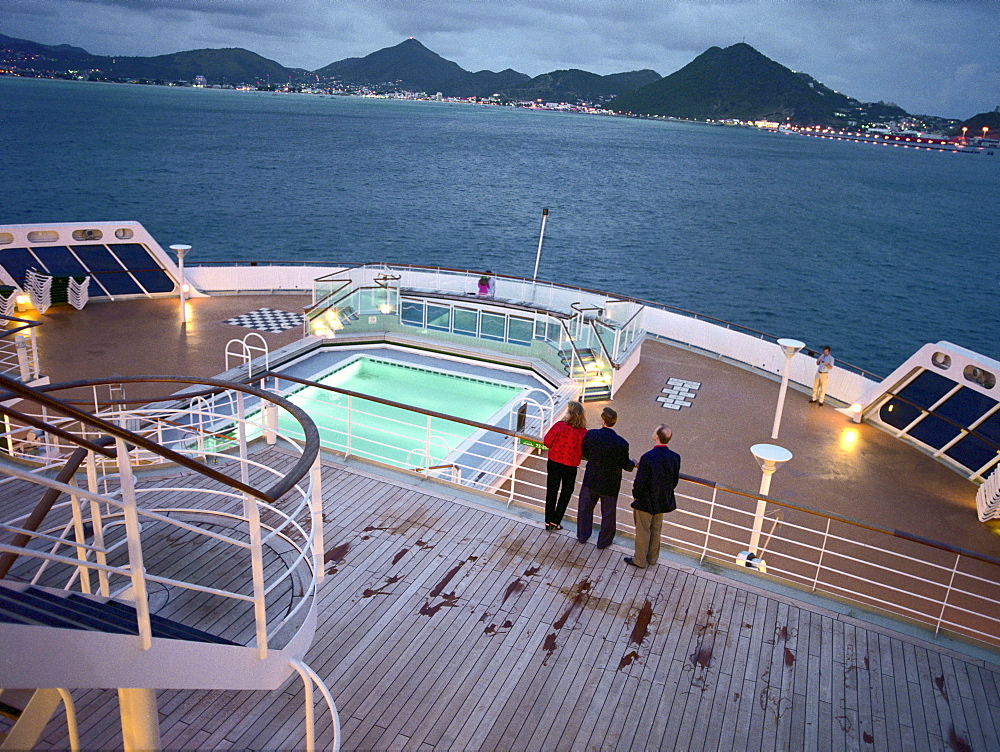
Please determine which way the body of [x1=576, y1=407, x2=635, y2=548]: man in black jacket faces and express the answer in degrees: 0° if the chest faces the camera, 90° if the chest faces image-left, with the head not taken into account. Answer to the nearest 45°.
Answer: approximately 180°

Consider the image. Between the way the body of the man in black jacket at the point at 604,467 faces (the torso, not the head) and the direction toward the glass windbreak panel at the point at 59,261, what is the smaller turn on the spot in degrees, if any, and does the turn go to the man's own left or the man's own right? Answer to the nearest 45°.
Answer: approximately 45° to the man's own left

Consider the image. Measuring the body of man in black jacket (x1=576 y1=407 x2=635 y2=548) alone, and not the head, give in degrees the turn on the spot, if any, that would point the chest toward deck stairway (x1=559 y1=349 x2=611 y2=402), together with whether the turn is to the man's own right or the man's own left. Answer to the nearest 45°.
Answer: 0° — they already face it

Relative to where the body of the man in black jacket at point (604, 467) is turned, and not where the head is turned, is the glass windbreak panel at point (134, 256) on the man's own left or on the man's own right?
on the man's own left

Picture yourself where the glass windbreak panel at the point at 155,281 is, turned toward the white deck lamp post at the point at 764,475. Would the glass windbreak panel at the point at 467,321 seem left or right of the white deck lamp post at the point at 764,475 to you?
left

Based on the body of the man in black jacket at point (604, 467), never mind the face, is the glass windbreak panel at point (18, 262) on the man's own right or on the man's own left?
on the man's own left

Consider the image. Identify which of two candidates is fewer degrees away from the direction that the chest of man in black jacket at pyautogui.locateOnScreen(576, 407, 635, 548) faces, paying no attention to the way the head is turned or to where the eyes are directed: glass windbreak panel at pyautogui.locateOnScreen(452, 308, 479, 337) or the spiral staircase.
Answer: the glass windbreak panel

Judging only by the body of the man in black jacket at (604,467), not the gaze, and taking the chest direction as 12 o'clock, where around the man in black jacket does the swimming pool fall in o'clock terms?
The swimming pool is roughly at 11 o'clock from the man in black jacket.

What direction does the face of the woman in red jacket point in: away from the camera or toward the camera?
away from the camera

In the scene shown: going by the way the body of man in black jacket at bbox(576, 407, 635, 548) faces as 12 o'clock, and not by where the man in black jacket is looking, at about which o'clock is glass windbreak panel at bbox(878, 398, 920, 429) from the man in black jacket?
The glass windbreak panel is roughly at 1 o'clock from the man in black jacket.
